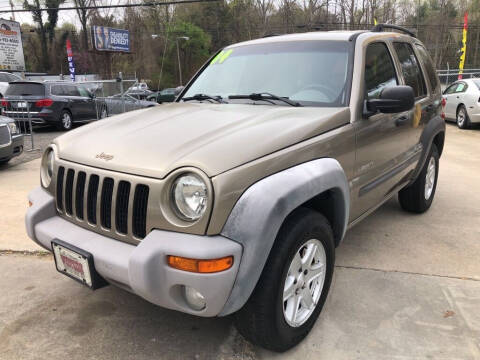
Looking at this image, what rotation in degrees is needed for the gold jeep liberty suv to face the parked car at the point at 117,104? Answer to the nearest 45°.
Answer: approximately 135° to its right

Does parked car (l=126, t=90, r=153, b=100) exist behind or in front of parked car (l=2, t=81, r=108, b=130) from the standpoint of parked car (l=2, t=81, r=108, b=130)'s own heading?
in front

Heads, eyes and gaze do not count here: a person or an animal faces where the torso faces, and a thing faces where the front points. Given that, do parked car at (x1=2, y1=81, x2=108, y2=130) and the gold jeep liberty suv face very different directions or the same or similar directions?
very different directions

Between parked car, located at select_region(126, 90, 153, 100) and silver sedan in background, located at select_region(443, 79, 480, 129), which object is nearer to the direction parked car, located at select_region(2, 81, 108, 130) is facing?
the parked car

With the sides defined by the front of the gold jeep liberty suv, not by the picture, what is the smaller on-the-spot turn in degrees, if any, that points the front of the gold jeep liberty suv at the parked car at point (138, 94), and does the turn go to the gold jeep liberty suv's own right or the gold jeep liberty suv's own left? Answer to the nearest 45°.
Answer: approximately 135° to the gold jeep liberty suv's own right

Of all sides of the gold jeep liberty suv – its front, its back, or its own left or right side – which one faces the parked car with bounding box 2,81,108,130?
right

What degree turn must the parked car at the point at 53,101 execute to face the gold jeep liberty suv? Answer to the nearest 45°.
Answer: approximately 135° to its right

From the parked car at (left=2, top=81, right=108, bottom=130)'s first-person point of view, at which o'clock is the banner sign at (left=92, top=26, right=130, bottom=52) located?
The banner sign is roughly at 11 o'clock from the parked car.

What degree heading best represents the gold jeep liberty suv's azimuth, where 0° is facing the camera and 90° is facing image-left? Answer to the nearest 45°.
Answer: approximately 45°

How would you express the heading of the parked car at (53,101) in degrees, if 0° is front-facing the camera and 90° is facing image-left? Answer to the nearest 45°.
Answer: approximately 225°

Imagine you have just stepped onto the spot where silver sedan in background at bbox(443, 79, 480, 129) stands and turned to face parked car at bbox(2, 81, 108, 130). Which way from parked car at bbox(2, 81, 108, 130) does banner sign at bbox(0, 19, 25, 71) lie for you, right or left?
right

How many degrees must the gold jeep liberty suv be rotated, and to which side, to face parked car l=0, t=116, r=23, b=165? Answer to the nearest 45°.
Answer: approximately 90° to its right
